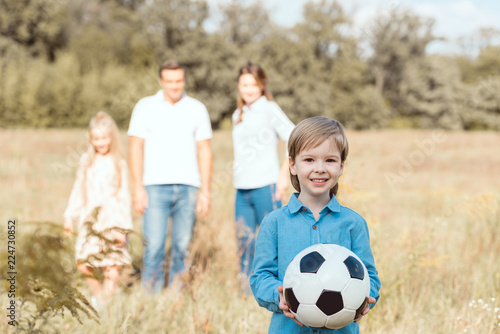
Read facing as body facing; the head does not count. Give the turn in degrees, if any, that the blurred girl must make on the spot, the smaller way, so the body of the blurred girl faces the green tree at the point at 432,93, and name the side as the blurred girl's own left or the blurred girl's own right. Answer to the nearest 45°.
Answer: approximately 135° to the blurred girl's own left

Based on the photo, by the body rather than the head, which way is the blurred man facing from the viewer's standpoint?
toward the camera

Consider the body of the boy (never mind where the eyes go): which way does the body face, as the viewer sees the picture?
toward the camera

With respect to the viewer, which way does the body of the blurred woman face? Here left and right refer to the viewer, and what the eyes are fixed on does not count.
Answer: facing the viewer and to the left of the viewer

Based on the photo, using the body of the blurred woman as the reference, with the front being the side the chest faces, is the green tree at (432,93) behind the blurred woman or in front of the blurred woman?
behind

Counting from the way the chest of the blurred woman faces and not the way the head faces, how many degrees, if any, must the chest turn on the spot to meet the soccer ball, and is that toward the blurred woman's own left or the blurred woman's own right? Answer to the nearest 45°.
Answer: approximately 45° to the blurred woman's own left

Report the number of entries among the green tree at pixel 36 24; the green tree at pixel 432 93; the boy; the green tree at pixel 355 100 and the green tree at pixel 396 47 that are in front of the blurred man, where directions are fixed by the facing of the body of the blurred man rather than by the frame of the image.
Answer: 1

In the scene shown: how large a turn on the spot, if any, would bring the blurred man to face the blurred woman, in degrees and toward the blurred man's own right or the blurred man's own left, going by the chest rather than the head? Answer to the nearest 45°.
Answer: approximately 90° to the blurred man's own left

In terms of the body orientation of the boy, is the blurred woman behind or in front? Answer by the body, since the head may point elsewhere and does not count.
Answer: behind

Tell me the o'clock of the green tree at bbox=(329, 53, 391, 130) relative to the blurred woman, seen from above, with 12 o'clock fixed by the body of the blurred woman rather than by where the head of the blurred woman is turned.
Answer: The green tree is roughly at 5 o'clock from the blurred woman.

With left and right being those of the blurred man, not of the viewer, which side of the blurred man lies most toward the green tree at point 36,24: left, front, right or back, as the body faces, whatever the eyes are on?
back

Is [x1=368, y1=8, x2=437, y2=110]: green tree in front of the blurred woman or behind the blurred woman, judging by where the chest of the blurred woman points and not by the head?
behind

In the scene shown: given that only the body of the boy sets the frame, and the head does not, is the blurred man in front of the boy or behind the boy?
behind
